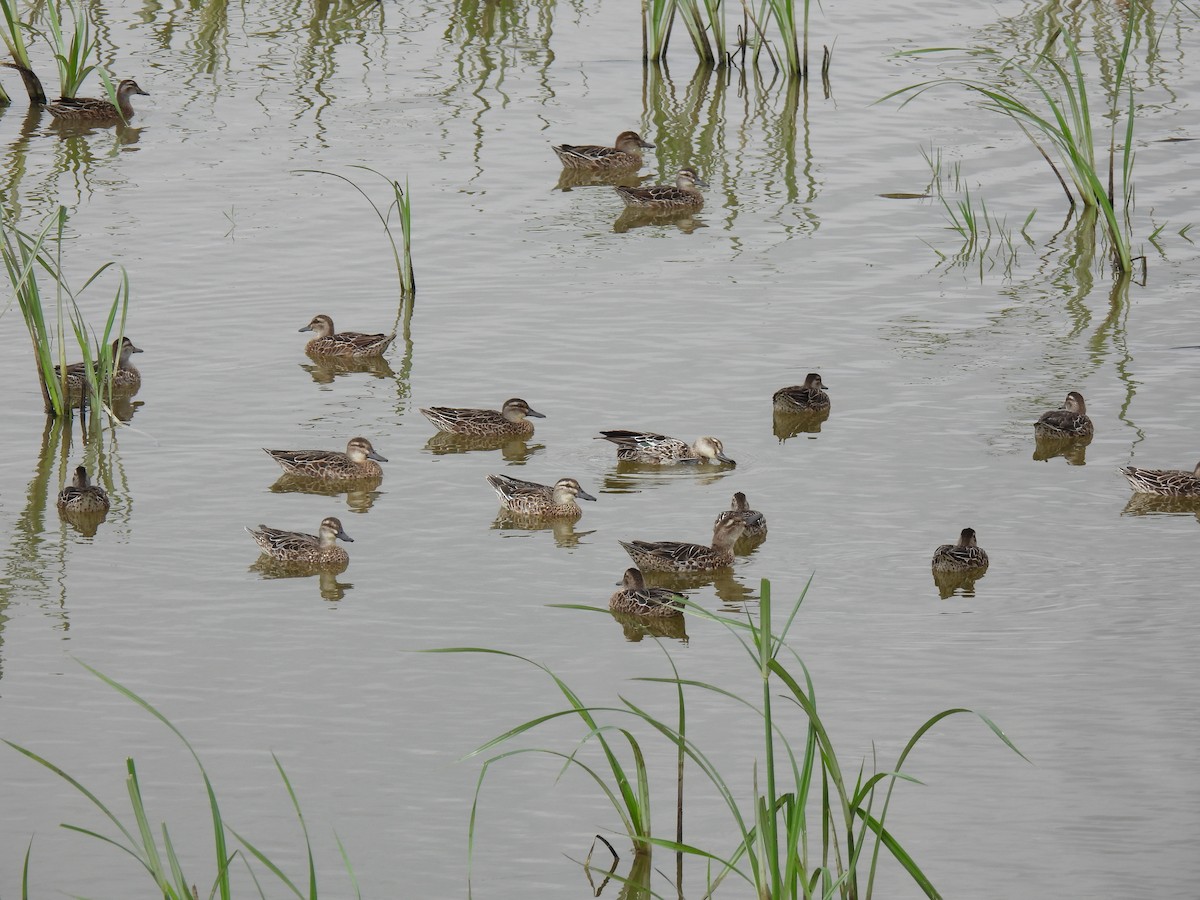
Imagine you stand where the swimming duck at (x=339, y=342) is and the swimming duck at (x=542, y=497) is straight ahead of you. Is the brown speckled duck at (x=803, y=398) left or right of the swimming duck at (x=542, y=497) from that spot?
left

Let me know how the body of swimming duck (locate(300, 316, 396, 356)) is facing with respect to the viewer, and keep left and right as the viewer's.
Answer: facing to the left of the viewer

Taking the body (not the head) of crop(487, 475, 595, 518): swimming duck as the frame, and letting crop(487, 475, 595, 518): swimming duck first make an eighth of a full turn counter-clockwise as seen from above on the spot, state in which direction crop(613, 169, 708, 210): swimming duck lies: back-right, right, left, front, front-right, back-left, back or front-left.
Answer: front-left

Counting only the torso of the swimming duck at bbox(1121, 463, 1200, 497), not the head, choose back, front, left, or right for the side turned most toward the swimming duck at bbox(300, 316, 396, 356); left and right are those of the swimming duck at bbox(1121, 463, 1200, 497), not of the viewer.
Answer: back

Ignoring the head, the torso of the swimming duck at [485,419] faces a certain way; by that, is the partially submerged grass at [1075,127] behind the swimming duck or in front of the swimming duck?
in front

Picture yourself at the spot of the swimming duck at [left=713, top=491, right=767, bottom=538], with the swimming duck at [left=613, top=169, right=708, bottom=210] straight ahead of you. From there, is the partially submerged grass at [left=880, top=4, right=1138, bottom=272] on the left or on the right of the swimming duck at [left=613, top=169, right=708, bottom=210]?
right

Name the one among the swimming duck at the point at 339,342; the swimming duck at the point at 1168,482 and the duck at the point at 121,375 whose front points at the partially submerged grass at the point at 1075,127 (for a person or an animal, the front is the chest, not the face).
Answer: the duck

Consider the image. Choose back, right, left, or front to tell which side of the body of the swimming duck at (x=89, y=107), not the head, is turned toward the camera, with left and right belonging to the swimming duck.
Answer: right

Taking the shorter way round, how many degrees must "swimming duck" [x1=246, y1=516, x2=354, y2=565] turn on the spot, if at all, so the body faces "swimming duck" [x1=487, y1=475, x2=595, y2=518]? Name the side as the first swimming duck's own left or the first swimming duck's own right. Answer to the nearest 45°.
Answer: approximately 45° to the first swimming duck's own left

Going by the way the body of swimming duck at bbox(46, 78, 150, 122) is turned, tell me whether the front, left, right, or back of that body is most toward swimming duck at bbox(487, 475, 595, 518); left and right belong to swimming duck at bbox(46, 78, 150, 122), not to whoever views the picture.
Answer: right

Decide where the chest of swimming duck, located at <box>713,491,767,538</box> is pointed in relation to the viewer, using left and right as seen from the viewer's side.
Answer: facing away from the viewer

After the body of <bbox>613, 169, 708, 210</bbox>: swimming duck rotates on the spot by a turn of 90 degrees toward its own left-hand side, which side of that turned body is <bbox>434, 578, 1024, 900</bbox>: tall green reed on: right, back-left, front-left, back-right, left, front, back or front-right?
back

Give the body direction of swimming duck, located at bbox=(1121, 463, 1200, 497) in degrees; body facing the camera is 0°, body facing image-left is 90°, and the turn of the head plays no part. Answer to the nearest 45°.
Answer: approximately 270°

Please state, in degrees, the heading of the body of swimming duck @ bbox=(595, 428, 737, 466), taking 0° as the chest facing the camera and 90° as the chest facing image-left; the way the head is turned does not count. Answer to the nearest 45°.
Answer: approximately 270°

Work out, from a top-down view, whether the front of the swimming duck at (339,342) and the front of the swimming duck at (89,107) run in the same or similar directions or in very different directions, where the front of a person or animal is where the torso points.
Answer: very different directions

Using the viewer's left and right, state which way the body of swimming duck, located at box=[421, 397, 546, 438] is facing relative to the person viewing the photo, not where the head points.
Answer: facing to the right of the viewer

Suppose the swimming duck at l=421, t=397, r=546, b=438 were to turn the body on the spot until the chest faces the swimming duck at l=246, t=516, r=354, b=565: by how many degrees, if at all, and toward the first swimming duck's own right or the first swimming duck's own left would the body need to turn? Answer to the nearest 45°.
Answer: approximately 135° to the first swimming duck's own right

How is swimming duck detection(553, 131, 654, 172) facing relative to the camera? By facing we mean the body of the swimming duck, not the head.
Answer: to the viewer's right

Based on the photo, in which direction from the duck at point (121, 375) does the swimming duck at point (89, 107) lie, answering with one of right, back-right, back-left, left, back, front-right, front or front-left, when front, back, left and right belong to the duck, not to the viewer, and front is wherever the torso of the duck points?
left
